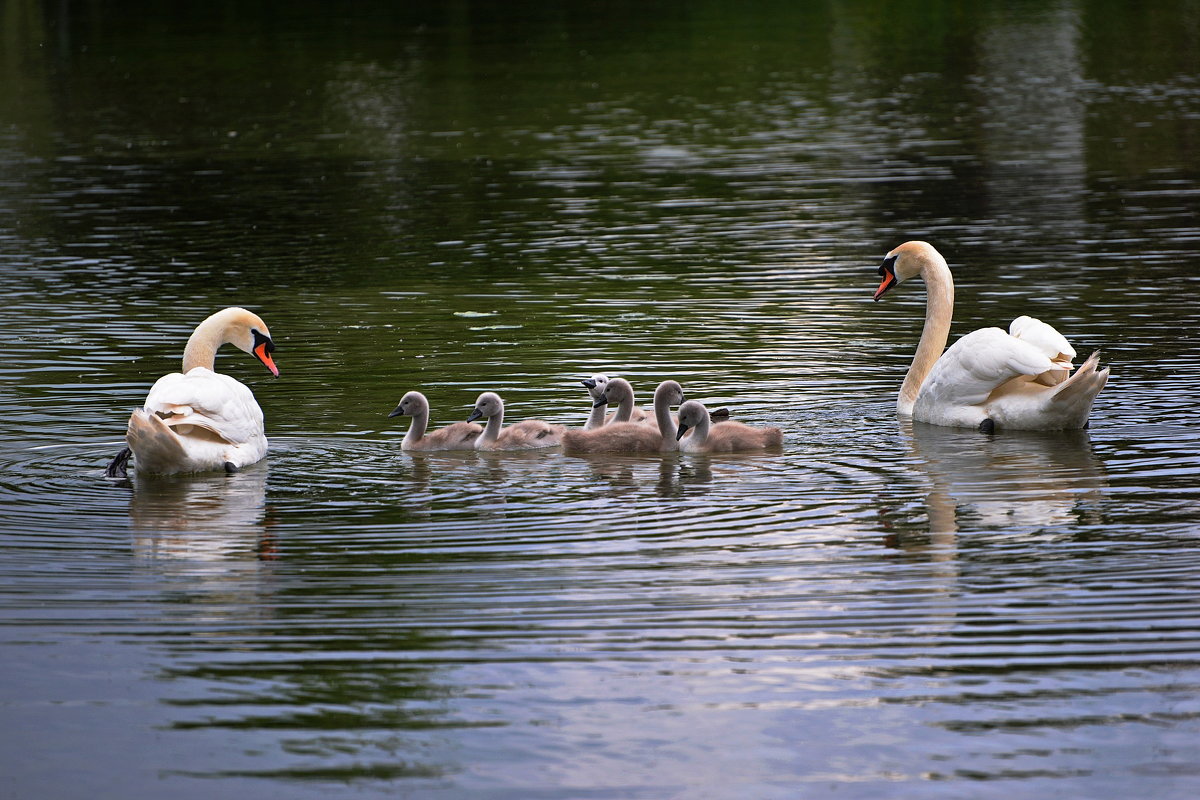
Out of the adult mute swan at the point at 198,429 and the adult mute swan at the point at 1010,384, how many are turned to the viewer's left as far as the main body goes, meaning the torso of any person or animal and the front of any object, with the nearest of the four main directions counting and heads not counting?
1

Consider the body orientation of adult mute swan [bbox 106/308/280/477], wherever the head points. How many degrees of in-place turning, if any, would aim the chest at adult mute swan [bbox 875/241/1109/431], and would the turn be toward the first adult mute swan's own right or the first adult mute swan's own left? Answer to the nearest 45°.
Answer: approximately 45° to the first adult mute swan's own right

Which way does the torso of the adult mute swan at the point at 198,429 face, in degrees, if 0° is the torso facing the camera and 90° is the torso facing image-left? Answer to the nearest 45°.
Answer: approximately 225°

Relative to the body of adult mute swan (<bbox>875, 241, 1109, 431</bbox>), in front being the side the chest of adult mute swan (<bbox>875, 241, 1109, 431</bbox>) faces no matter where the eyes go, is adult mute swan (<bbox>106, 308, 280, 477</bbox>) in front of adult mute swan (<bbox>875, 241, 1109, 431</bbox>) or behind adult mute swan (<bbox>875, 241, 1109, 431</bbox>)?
in front

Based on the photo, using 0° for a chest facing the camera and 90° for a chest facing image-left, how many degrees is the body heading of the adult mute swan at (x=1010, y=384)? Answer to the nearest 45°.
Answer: approximately 90°
